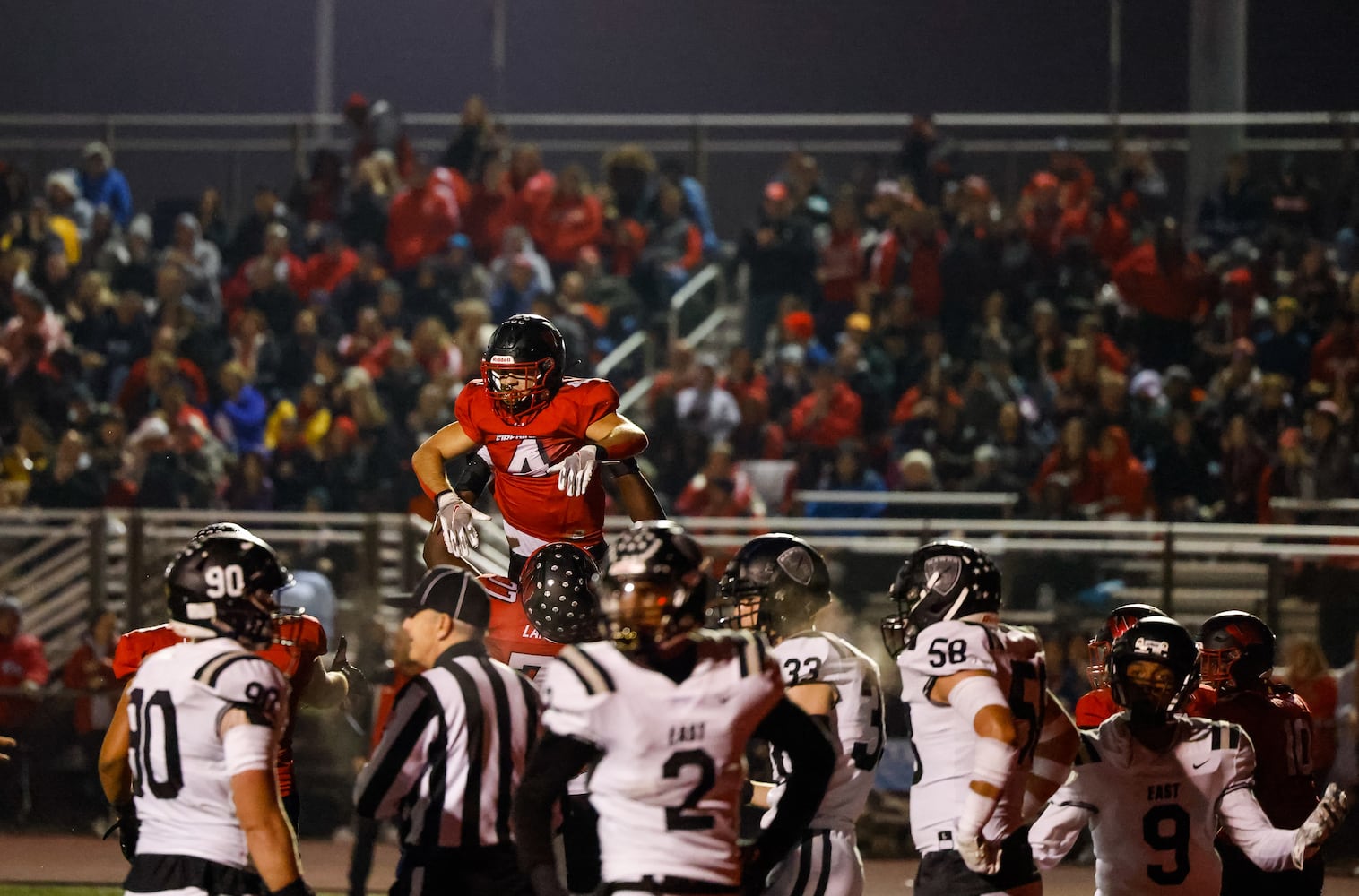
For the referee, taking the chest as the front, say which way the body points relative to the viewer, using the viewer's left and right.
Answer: facing away from the viewer and to the left of the viewer

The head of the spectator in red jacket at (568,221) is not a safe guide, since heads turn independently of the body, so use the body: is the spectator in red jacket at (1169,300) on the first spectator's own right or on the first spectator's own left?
on the first spectator's own left

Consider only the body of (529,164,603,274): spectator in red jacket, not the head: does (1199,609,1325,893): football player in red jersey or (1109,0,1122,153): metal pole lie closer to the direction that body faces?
the football player in red jersey

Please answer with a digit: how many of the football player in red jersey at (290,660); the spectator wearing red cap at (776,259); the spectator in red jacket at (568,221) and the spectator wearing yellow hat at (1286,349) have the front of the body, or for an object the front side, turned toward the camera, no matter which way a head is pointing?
4

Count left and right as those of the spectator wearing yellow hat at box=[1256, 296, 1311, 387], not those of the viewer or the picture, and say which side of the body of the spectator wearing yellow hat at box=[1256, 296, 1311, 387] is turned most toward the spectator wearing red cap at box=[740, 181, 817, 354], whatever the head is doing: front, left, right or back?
right

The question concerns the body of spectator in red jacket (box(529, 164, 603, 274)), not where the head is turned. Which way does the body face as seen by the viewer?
toward the camera

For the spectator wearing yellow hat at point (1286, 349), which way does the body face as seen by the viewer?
toward the camera

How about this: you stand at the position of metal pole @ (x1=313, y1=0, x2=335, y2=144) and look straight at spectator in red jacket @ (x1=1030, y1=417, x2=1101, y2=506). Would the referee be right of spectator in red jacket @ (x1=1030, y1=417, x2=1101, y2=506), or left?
right

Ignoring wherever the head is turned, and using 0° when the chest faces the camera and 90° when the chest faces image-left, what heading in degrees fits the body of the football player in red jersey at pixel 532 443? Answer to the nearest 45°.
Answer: approximately 45°

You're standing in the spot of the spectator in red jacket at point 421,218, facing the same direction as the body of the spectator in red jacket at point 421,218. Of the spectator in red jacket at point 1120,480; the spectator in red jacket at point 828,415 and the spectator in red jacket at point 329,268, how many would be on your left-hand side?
2

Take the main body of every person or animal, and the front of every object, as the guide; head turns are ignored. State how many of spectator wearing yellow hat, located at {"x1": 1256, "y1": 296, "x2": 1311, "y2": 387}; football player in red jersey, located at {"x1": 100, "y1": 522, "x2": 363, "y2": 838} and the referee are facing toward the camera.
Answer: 2

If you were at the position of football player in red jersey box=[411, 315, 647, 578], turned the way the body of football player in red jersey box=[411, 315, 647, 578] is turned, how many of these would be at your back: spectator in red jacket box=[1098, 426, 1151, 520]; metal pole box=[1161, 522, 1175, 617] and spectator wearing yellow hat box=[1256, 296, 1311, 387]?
3
